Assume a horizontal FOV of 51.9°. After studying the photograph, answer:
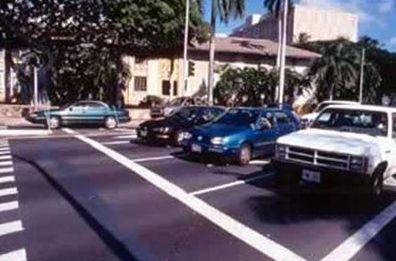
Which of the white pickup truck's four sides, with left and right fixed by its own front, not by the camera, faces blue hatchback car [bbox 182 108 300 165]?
right

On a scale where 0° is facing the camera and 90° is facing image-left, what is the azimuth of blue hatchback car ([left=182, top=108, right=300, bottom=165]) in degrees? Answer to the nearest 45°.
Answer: approximately 45°

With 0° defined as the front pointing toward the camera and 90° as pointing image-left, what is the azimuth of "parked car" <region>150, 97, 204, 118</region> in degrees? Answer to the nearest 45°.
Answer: approximately 45°

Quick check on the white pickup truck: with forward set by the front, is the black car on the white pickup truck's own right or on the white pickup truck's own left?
on the white pickup truck's own right

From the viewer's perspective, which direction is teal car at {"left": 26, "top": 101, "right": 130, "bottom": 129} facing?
to the viewer's left

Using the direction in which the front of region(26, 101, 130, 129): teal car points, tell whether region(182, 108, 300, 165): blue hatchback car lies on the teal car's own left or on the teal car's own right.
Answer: on the teal car's own left

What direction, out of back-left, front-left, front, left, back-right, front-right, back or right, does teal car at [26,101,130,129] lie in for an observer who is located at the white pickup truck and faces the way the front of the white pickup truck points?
right

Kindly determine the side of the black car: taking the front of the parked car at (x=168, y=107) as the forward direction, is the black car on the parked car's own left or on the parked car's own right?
on the parked car's own left

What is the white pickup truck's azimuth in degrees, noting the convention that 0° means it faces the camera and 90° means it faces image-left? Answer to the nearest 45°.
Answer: approximately 45°
